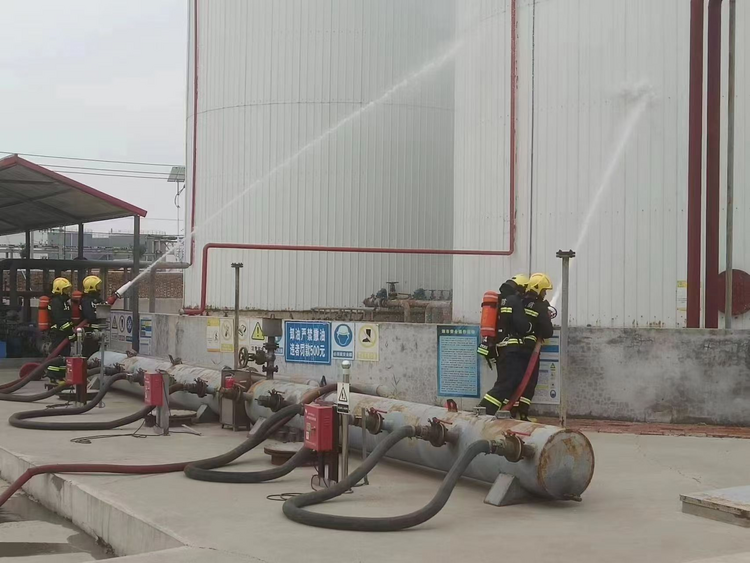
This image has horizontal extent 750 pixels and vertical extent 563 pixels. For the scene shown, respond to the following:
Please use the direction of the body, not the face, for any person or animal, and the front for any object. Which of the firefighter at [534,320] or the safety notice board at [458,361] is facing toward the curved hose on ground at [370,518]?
the safety notice board

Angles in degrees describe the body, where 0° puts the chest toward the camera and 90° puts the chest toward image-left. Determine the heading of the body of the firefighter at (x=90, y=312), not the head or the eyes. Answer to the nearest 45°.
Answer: approximately 270°

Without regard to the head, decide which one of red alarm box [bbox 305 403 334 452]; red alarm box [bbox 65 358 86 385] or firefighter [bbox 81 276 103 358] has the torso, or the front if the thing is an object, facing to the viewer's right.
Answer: the firefighter

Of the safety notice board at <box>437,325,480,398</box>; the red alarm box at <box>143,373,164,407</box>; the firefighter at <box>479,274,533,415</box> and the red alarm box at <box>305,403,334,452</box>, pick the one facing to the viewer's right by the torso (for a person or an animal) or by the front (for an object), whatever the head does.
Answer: the firefighter

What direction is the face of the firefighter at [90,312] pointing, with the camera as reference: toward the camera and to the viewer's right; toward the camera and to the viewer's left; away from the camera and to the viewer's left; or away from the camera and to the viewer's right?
away from the camera and to the viewer's right

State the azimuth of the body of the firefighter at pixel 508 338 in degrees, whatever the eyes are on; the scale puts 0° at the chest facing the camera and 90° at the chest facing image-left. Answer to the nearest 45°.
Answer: approximately 270°

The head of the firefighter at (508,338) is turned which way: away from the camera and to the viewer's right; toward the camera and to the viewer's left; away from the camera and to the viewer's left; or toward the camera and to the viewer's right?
away from the camera and to the viewer's right

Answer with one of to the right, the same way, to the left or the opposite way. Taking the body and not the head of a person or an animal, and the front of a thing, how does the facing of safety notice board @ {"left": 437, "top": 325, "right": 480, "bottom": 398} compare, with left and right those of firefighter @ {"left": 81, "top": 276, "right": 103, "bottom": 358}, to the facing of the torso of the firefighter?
to the right

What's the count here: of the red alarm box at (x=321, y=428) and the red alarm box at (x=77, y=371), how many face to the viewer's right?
0

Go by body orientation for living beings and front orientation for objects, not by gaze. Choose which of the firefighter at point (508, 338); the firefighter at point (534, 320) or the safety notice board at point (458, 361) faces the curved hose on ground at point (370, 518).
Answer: the safety notice board

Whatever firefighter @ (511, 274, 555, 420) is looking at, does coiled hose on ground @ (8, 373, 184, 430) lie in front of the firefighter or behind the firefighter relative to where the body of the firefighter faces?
behind

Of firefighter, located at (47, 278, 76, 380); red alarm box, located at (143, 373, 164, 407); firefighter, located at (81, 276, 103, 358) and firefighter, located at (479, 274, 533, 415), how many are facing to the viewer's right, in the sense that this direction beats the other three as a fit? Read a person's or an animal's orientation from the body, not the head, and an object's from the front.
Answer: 3
